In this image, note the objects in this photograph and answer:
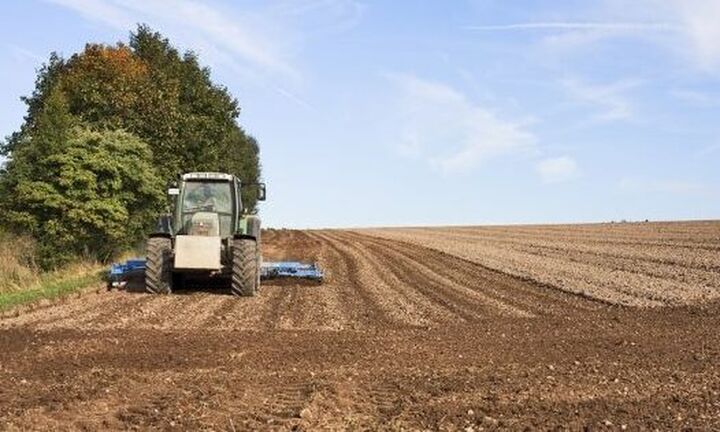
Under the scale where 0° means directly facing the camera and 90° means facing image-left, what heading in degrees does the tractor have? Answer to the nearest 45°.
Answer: approximately 0°

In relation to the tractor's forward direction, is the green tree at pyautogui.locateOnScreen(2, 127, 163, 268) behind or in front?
behind
